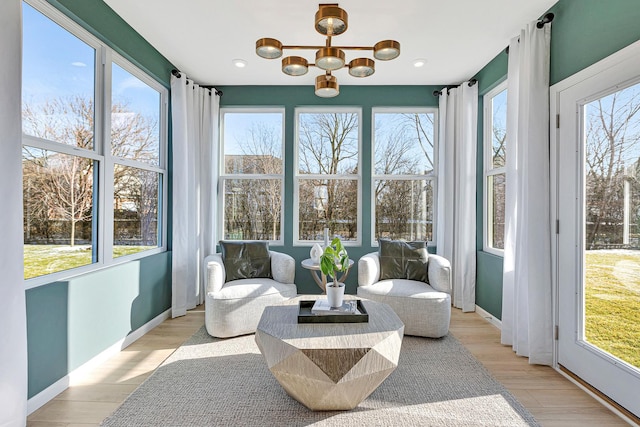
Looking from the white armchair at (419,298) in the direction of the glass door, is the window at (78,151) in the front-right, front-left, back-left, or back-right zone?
back-right

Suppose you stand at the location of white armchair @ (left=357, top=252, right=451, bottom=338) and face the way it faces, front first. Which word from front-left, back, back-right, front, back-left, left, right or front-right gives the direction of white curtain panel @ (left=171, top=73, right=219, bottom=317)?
right

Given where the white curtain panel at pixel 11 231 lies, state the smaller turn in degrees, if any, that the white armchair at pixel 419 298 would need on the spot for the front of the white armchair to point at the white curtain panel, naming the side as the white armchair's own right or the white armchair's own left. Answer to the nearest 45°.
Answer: approximately 45° to the white armchair's own right

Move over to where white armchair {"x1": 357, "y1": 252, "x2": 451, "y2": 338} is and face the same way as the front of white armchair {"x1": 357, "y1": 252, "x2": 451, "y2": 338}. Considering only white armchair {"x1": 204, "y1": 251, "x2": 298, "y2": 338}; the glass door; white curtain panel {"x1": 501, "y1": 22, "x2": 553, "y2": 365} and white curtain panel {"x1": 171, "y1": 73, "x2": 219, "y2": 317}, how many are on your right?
2

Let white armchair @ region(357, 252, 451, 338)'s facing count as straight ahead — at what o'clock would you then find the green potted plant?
The green potted plant is roughly at 1 o'clock from the white armchair.

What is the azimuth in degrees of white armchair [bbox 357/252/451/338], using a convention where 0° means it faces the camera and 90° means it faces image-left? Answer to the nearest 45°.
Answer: approximately 0°

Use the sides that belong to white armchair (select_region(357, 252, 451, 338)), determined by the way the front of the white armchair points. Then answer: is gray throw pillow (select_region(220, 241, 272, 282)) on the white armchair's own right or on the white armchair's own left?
on the white armchair's own right

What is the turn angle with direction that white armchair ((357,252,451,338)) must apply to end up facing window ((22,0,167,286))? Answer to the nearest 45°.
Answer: approximately 45° to its right
